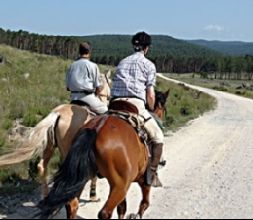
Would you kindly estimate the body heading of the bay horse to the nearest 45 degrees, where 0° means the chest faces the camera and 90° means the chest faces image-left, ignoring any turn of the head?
approximately 225°

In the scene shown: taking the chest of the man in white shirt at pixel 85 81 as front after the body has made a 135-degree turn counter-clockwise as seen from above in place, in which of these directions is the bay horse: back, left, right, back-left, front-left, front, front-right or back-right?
left

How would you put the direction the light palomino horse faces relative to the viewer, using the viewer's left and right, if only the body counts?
facing away from the viewer and to the right of the viewer

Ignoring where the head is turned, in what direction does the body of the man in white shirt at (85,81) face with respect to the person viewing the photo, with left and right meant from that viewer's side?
facing away from the viewer and to the right of the viewer

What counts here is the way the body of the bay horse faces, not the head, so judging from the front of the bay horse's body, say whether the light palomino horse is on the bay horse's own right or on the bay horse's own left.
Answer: on the bay horse's own left
